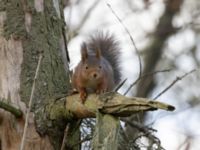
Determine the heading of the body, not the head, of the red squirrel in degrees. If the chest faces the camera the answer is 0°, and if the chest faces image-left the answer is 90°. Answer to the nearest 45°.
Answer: approximately 0°
